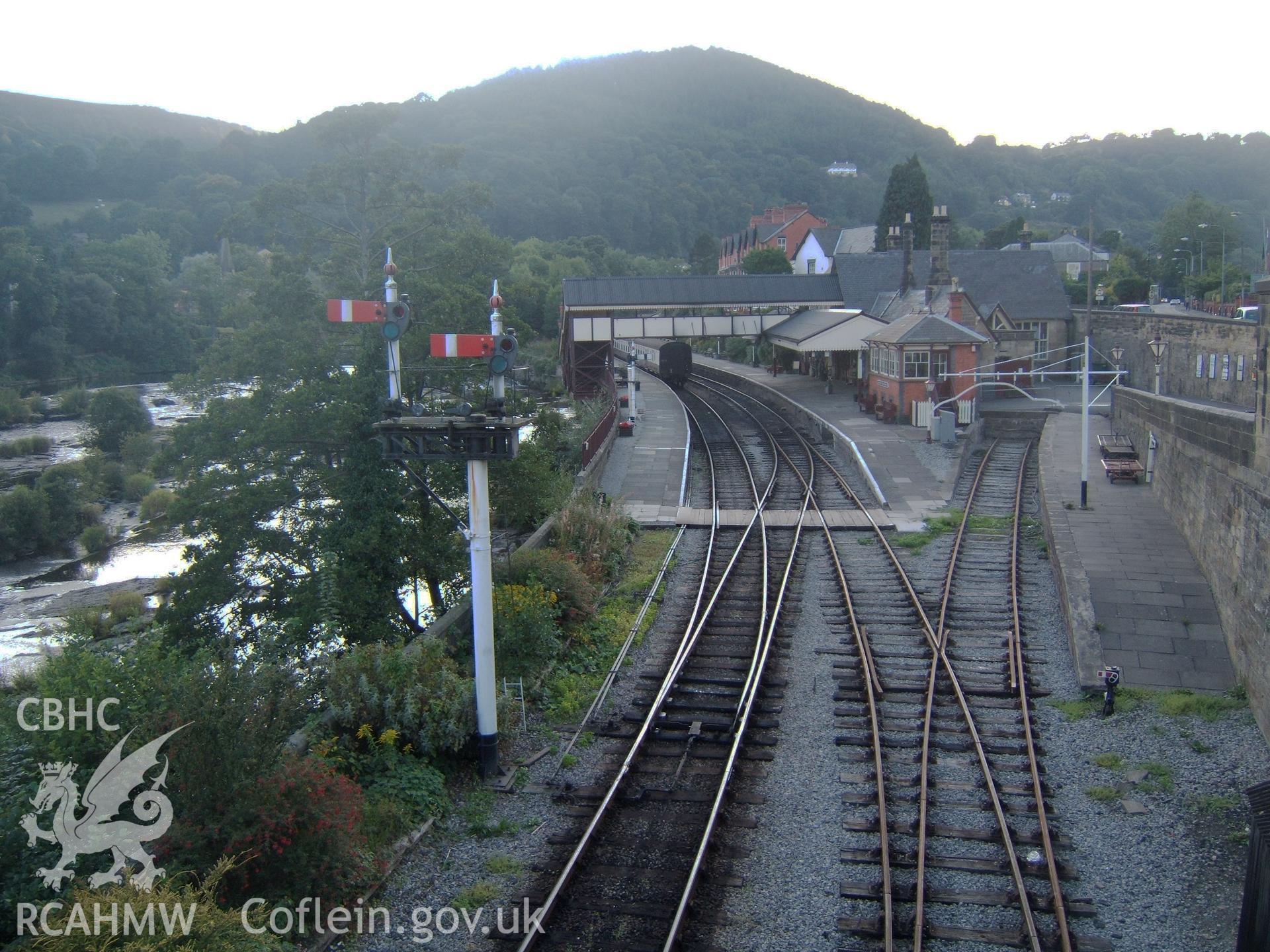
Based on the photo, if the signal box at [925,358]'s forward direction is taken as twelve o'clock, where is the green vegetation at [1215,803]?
The green vegetation is roughly at 9 o'clock from the signal box.

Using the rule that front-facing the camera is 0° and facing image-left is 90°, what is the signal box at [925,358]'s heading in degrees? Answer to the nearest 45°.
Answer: approximately 90°

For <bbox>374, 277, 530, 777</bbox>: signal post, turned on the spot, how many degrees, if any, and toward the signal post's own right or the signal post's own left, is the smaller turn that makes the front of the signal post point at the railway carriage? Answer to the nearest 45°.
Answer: approximately 180°

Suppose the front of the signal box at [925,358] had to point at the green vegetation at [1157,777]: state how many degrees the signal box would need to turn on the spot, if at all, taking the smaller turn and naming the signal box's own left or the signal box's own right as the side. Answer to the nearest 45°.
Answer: approximately 90° to the signal box's own left

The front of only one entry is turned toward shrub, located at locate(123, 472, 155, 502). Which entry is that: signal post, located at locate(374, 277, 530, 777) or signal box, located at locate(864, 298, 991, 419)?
the signal box

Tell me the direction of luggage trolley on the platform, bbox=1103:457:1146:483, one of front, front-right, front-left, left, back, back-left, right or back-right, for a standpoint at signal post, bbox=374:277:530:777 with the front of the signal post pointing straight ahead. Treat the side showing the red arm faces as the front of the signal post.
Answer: back-left

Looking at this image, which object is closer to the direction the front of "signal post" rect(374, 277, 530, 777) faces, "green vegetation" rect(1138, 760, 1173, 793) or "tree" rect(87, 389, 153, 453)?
the green vegetation

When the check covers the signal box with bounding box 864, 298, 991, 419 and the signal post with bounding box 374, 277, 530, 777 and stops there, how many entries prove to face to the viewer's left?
1

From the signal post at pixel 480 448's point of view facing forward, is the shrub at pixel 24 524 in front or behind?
behind
